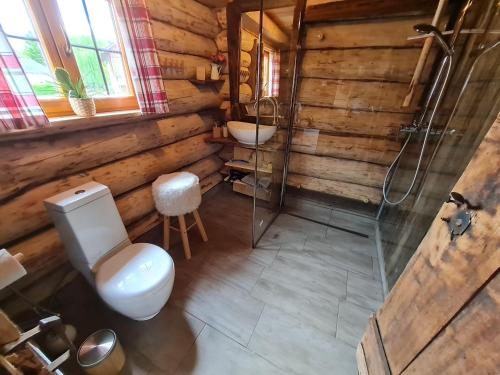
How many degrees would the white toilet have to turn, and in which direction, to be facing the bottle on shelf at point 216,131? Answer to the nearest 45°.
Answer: approximately 90° to its left

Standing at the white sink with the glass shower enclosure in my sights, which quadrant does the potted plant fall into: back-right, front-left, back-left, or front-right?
back-right

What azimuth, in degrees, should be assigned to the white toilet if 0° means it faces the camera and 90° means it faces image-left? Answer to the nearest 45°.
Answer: approximately 315°

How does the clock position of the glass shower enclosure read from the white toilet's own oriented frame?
The glass shower enclosure is roughly at 11 o'clock from the white toilet.

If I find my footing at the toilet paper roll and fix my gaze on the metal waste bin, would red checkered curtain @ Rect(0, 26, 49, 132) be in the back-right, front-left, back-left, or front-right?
back-left

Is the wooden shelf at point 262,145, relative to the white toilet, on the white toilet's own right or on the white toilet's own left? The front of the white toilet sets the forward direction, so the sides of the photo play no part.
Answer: on the white toilet's own left

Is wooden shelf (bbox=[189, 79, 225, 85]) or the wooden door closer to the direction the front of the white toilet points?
the wooden door
